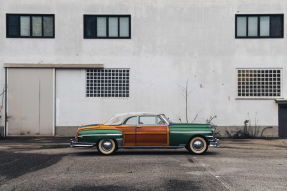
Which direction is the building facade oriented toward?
toward the camera

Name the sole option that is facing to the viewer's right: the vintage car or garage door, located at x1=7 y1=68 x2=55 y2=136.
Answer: the vintage car

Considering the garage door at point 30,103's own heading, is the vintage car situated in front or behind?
in front

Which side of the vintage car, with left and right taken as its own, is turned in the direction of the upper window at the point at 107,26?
left

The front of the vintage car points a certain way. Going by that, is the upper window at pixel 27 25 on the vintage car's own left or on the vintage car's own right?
on the vintage car's own left

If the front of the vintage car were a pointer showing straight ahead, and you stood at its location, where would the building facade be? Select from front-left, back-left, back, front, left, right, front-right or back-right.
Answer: left

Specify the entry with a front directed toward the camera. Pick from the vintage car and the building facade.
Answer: the building facade

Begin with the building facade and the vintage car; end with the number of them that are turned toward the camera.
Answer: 1

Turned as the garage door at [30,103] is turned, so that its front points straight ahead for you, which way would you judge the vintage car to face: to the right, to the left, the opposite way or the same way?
to the left

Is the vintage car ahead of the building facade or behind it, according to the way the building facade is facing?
ahead

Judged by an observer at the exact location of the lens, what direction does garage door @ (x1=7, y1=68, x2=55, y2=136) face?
facing the viewer

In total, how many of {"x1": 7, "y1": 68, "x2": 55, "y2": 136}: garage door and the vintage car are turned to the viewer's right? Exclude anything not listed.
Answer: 1

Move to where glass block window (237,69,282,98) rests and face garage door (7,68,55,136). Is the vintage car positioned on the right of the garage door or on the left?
left

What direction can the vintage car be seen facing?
to the viewer's right

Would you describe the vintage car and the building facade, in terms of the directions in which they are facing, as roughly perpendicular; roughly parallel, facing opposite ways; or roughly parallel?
roughly perpendicular
